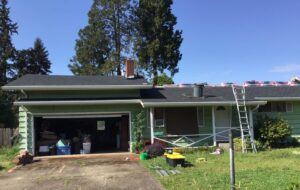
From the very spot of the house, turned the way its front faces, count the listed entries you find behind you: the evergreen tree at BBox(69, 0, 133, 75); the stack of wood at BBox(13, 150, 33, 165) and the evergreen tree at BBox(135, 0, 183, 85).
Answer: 2

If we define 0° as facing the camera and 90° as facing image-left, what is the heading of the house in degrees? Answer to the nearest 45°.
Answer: approximately 0°

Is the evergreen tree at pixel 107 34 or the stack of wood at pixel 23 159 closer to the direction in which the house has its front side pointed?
the stack of wood

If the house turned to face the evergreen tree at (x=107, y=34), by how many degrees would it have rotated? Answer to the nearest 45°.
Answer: approximately 180°

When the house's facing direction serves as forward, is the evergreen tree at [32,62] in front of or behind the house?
behind

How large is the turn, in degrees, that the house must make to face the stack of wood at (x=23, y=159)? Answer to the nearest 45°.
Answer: approximately 45° to its right

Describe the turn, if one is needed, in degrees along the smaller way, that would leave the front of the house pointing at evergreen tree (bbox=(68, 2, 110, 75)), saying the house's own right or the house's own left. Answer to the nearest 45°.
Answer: approximately 180°

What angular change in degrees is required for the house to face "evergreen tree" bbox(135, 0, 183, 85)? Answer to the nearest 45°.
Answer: approximately 180°
